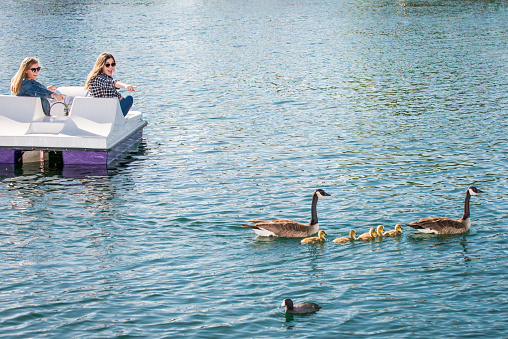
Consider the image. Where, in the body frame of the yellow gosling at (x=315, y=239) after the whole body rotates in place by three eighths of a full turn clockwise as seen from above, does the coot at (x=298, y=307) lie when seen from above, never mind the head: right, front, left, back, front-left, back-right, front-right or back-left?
front-left

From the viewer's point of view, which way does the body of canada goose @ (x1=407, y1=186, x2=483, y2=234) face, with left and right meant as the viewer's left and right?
facing to the right of the viewer

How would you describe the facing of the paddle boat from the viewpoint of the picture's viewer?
facing away from the viewer and to the right of the viewer

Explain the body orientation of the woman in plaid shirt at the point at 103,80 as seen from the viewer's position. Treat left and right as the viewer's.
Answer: facing to the right of the viewer

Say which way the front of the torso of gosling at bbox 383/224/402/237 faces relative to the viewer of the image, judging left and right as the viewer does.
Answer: facing to the right of the viewer

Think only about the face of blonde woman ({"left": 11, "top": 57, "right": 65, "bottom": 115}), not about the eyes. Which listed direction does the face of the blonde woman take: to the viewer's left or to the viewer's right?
to the viewer's right

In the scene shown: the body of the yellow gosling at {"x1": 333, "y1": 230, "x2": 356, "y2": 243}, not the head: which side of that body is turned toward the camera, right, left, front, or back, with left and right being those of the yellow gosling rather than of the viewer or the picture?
right

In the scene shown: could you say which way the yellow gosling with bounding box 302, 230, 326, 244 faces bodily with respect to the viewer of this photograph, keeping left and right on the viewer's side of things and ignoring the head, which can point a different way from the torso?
facing to the right of the viewer
